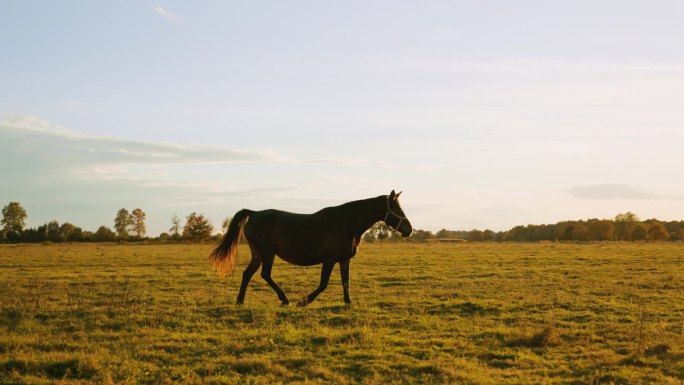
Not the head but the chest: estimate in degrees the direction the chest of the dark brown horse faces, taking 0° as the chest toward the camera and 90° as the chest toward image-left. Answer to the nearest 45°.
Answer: approximately 270°
